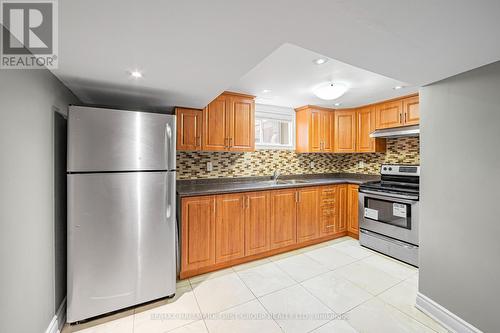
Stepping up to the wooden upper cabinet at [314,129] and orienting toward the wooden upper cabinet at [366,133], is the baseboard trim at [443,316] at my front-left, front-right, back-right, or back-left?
front-right

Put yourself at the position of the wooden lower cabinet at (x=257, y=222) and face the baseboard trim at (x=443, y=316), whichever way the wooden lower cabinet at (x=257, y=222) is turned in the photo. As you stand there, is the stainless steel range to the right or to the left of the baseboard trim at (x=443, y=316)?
left

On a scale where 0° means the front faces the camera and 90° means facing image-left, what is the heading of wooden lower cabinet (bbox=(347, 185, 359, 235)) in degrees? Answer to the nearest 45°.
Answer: approximately 45°

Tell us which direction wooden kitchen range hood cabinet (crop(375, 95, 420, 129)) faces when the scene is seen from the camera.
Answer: facing the viewer and to the left of the viewer

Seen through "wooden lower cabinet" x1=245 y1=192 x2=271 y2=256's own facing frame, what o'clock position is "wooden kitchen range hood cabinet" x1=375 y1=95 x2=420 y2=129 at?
The wooden kitchen range hood cabinet is roughly at 10 o'clock from the wooden lower cabinet.

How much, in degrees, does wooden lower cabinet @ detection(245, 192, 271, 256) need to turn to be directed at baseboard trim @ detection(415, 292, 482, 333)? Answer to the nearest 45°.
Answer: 0° — it already faces it

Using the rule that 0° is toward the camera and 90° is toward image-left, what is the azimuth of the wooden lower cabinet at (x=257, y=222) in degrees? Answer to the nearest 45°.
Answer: approximately 315°
